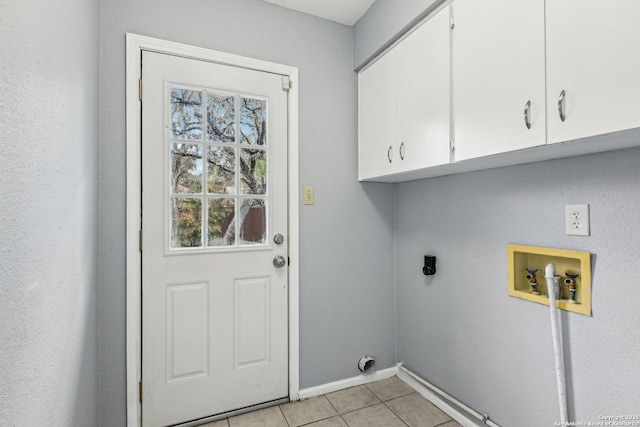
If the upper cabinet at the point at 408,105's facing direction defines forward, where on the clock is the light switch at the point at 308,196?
The light switch is roughly at 2 o'clock from the upper cabinet.

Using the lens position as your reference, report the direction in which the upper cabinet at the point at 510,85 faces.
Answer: facing the viewer and to the left of the viewer

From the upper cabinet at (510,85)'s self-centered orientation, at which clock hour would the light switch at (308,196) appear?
The light switch is roughly at 2 o'clock from the upper cabinet.

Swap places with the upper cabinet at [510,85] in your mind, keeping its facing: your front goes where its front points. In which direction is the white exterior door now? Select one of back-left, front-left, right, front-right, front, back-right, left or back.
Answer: front-right

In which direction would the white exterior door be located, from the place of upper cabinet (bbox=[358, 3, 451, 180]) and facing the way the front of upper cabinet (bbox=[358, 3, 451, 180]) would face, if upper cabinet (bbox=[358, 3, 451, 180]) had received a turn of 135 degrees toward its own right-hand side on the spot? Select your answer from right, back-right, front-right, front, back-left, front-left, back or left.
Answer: left

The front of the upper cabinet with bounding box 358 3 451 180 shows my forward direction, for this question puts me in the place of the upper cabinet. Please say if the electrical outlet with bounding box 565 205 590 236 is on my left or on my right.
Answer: on my left
